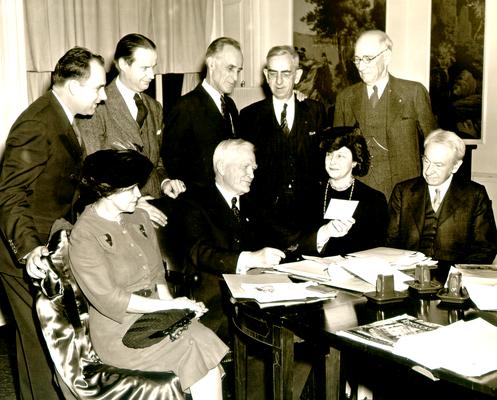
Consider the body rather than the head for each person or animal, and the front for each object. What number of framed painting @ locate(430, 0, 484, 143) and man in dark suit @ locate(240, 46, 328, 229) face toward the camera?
2

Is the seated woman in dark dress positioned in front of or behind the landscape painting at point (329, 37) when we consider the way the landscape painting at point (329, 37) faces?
in front

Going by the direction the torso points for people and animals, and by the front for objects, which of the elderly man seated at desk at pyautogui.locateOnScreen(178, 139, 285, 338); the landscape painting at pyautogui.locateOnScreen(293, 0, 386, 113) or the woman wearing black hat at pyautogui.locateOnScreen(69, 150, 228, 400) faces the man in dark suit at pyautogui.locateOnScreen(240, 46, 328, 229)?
the landscape painting

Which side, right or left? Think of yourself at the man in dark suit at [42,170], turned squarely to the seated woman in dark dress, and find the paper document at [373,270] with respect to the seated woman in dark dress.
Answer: right

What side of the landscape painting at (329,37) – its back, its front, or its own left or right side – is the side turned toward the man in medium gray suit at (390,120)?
front

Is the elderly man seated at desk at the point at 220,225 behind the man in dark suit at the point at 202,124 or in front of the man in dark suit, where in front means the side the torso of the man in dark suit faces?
in front

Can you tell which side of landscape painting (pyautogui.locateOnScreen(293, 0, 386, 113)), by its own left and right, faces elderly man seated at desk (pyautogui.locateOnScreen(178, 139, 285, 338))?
front

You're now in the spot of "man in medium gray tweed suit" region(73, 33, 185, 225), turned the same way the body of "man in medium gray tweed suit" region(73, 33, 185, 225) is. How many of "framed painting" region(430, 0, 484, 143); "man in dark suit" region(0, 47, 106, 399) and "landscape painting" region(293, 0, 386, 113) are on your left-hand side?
2

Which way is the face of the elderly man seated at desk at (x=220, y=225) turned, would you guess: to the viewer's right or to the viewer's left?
to the viewer's right

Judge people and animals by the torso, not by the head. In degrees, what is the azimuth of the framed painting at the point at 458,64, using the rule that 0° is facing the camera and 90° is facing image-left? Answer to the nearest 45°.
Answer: approximately 0°

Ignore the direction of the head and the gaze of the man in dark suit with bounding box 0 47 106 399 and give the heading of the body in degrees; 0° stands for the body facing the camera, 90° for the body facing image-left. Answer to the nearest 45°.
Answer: approximately 270°

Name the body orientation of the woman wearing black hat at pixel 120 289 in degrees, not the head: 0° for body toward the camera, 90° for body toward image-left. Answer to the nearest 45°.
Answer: approximately 315°
